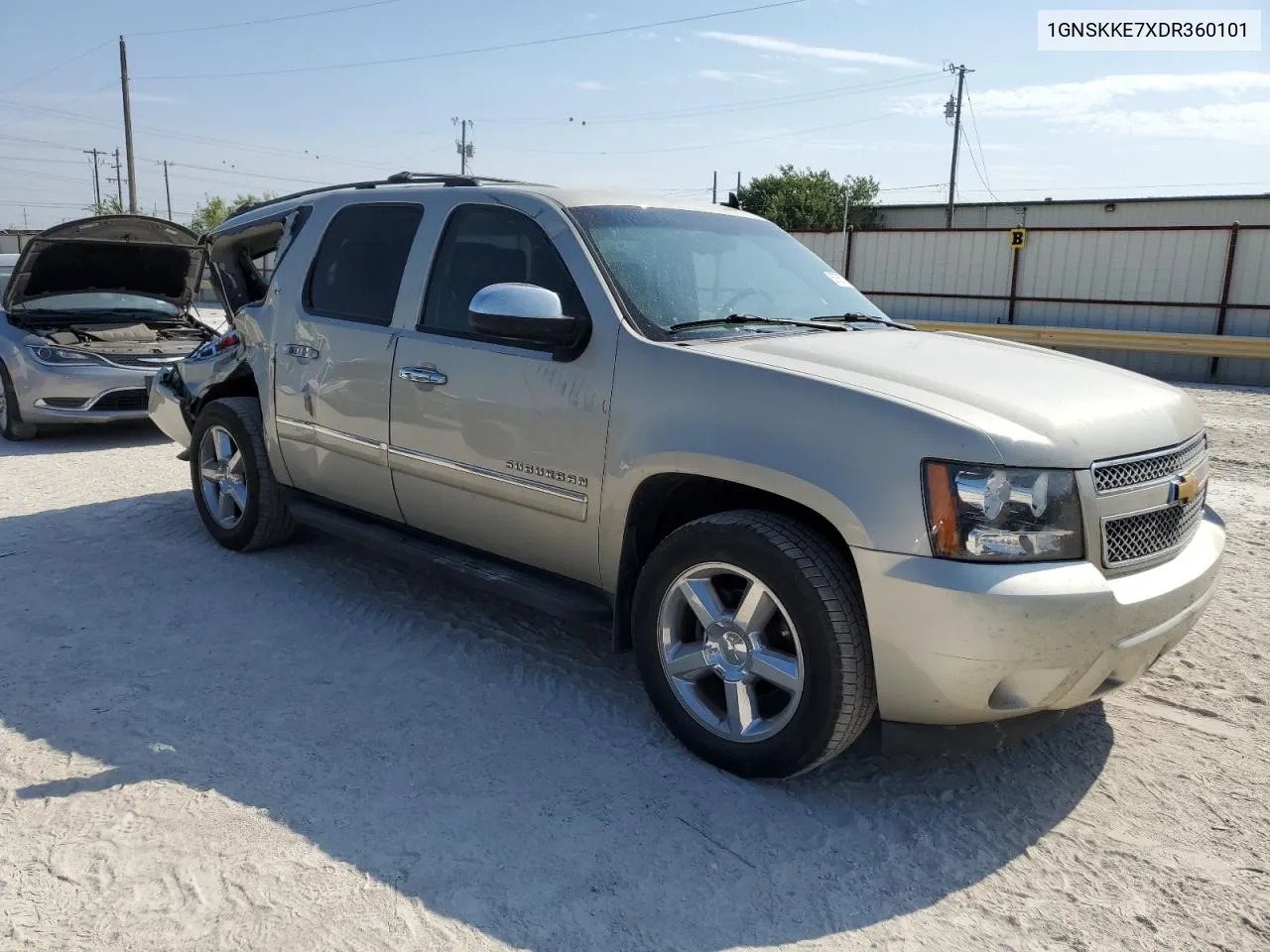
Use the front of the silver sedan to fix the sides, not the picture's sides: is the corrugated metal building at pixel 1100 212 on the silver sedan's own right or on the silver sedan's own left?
on the silver sedan's own left

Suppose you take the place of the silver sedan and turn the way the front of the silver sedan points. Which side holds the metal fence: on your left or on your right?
on your left

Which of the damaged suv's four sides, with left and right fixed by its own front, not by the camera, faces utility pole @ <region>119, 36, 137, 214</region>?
back

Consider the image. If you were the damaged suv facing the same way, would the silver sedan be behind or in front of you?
behind

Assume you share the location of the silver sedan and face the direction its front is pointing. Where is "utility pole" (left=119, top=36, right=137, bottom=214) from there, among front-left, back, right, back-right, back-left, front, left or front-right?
back-left

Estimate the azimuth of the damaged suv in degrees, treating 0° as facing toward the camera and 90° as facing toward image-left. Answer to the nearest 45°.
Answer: approximately 315°

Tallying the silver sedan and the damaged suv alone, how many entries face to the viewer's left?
0

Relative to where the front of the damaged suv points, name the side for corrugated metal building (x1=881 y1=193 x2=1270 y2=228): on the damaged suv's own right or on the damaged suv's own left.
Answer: on the damaged suv's own left
